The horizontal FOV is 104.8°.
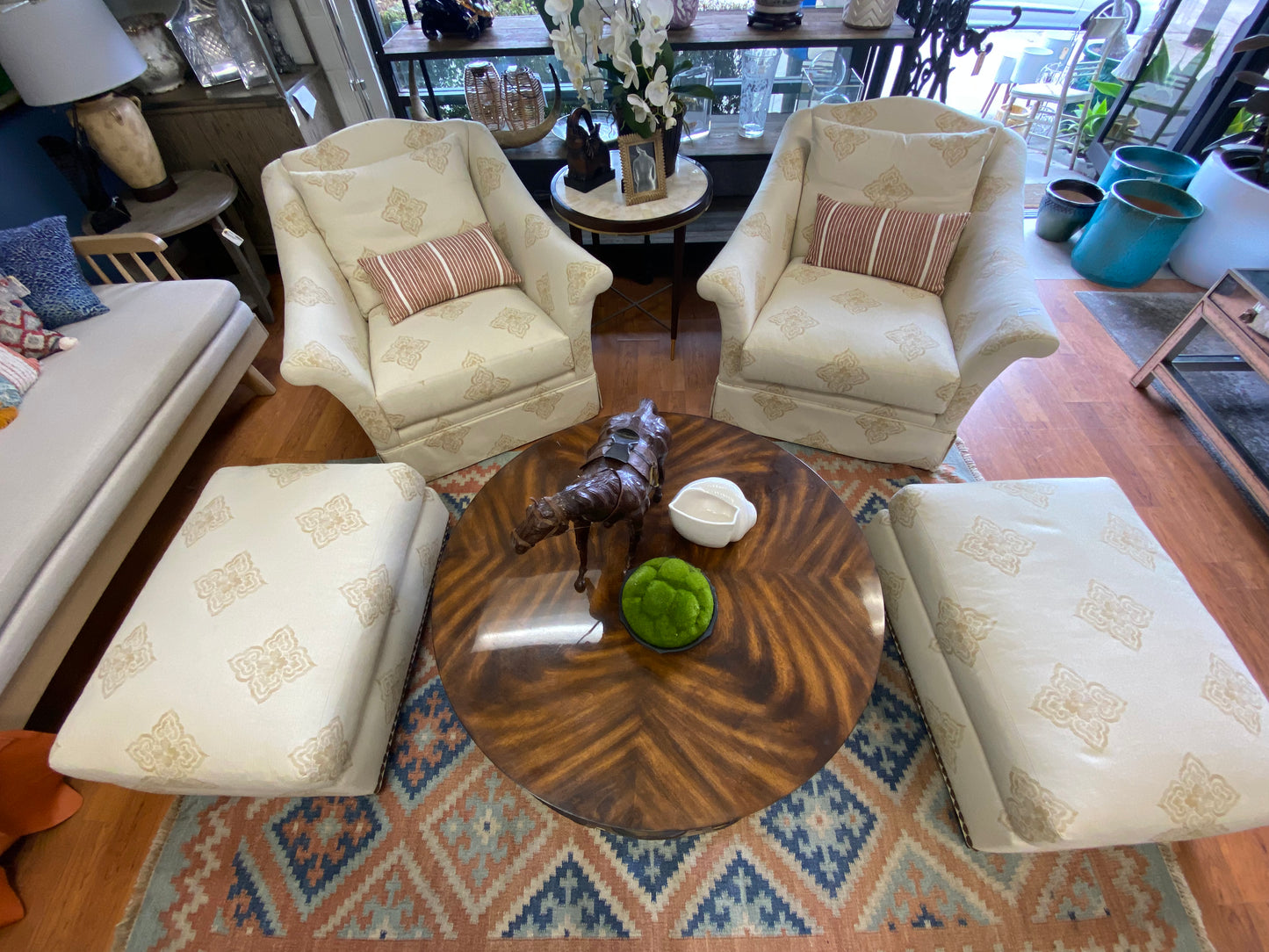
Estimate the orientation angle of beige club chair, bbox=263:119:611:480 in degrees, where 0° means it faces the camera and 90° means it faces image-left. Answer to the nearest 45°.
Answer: approximately 315°

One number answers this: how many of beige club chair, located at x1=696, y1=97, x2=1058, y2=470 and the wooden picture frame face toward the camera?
2

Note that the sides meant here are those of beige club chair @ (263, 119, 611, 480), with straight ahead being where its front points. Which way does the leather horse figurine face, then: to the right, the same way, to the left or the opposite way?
to the right

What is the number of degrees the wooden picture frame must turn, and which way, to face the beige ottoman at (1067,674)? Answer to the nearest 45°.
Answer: approximately 45° to its left

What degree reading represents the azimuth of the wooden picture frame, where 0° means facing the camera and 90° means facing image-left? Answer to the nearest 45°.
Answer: approximately 0°

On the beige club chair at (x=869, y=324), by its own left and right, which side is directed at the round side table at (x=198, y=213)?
right

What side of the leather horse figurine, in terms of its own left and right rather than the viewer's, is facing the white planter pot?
back

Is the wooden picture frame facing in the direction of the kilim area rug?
yes

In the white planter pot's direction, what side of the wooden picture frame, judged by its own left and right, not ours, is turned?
left

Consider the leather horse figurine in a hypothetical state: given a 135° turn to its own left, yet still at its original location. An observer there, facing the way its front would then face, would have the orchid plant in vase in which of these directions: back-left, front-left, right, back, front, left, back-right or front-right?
left

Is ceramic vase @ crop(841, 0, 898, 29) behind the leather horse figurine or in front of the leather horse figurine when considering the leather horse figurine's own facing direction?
behind

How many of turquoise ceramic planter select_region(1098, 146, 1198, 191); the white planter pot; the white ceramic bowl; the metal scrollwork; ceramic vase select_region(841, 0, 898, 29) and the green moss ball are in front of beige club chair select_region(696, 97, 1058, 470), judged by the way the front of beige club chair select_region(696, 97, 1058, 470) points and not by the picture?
2

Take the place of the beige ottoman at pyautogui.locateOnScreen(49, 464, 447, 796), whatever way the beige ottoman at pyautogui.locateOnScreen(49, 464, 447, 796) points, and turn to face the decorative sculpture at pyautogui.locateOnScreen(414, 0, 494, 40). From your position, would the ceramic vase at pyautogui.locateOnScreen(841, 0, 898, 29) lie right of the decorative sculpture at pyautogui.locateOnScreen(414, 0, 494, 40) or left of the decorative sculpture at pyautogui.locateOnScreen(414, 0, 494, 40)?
right
